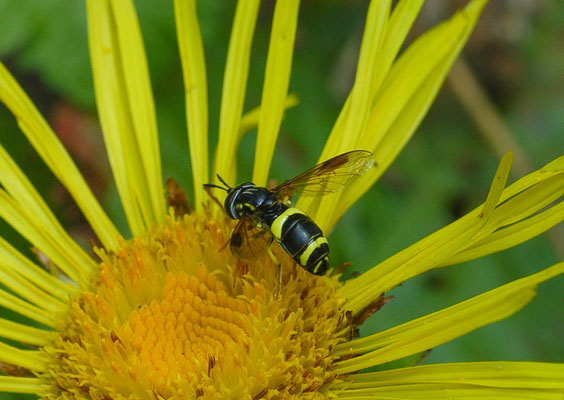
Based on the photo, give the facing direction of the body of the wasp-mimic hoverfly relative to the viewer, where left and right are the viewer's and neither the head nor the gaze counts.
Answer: facing away from the viewer and to the left of the viewer
